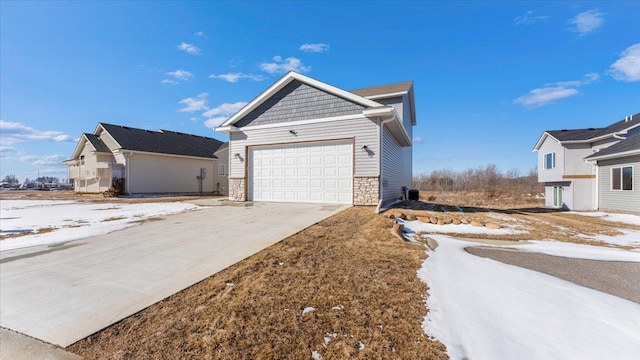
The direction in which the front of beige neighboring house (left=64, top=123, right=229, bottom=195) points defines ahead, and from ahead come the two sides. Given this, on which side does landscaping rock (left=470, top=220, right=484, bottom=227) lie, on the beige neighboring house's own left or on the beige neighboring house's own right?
on the beige neighboring house's own left

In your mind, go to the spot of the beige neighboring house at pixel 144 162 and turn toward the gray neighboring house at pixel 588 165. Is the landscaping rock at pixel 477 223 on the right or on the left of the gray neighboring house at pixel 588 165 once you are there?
right

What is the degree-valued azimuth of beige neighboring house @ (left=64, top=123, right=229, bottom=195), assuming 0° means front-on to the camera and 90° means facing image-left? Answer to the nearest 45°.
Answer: approximately 45°
